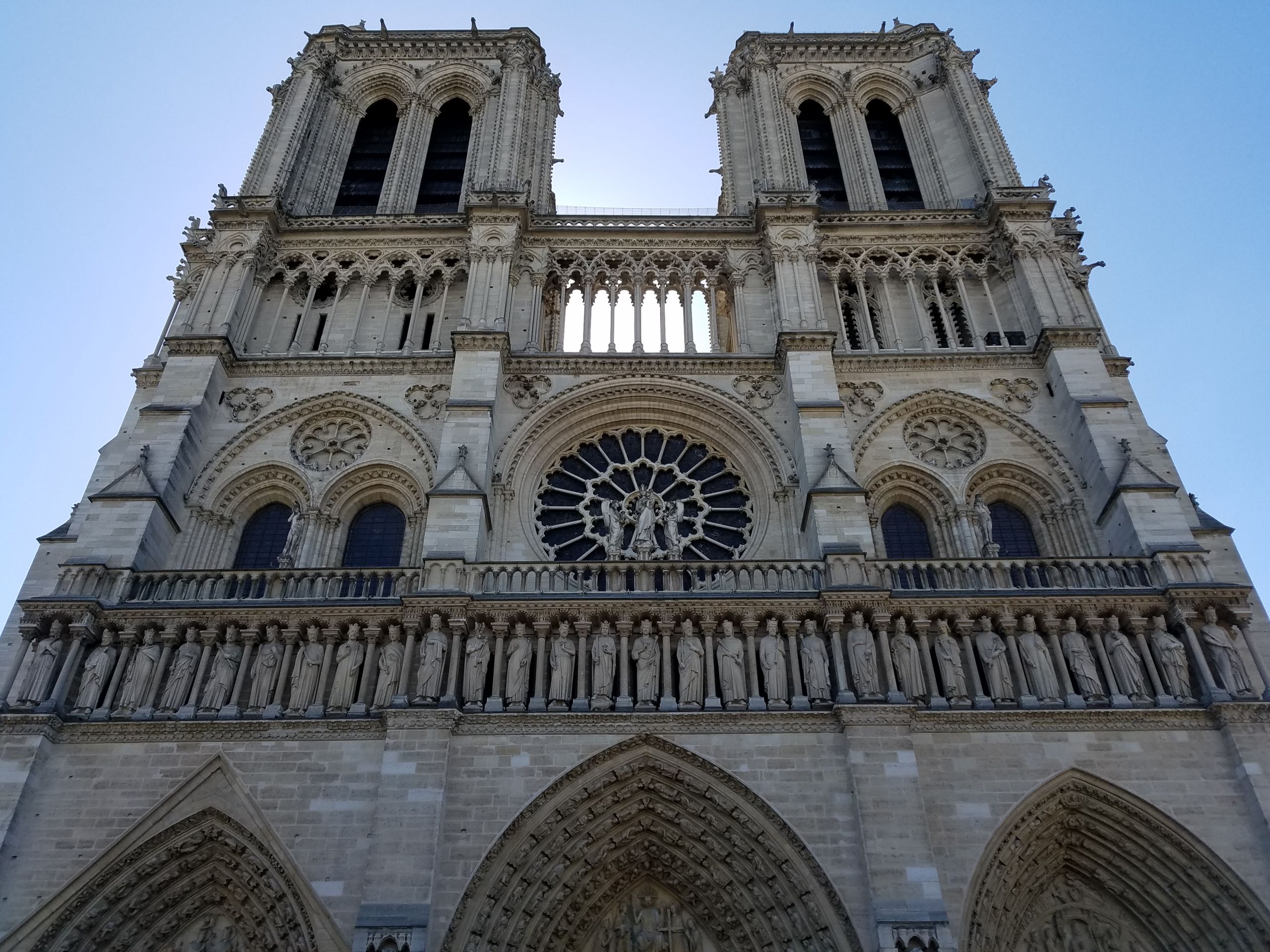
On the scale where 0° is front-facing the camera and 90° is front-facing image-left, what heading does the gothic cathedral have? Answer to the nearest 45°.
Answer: approximately 0°
